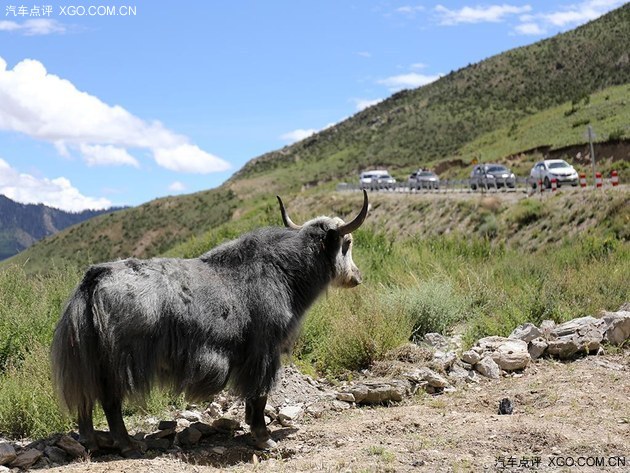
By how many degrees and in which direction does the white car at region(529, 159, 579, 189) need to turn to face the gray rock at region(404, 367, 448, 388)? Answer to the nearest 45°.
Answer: approximately 45° to its right

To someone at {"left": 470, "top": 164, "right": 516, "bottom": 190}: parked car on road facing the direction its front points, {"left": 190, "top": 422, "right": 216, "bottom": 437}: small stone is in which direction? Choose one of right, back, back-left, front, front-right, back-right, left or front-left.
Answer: front-right

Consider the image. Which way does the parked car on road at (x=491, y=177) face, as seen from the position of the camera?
facing the viewer and to the right of the viewer

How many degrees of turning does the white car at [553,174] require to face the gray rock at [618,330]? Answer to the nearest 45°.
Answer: approximately 45° to its right

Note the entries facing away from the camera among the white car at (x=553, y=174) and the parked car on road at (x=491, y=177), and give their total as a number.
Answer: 0

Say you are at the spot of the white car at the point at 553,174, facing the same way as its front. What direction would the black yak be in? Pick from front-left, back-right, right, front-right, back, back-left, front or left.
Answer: front-right

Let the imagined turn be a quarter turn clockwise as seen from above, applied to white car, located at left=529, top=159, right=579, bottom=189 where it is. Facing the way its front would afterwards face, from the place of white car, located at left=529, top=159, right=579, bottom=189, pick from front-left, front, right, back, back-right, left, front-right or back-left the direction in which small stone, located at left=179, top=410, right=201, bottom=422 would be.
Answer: front-left

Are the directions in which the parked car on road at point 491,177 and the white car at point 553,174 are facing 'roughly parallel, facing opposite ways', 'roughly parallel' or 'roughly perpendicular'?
roughly parallel

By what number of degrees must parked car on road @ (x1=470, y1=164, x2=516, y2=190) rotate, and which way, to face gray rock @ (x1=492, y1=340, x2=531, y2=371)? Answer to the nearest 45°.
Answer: approximately 45° to its right

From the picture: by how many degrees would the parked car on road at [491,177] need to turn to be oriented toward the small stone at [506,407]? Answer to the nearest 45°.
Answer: approximately 45° to its right

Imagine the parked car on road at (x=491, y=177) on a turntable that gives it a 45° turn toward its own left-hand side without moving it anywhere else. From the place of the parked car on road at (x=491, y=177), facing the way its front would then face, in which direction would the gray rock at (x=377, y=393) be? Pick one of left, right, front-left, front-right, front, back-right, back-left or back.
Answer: right

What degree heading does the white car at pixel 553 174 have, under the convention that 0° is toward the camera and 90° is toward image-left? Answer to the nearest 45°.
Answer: approximately 315°
